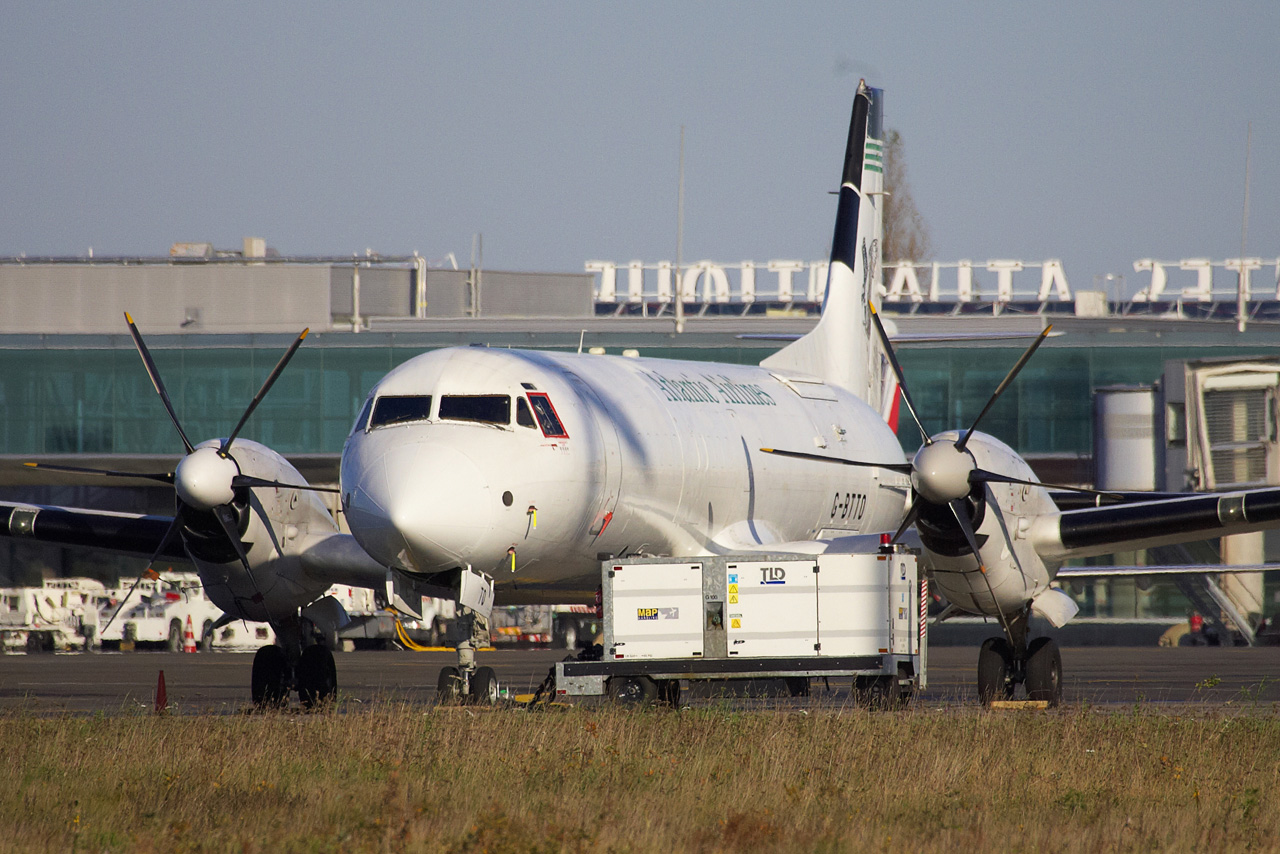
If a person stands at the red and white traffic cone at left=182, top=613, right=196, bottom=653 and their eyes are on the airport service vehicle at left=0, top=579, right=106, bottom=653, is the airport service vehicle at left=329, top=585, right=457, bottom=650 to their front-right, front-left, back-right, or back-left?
back-right

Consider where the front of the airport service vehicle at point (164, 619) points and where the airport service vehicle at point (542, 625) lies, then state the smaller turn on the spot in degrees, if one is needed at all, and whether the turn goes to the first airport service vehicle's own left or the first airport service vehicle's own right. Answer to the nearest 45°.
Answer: approximately 135° to the first airport service vehicle's own left

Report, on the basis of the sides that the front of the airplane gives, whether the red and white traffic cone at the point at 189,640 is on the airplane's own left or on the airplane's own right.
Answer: on the airplane's own right

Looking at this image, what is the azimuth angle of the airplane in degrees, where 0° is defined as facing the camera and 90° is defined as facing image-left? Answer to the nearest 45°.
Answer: approximately 45°

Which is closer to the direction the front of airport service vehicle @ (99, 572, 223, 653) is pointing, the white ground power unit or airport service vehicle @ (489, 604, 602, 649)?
the white ground power unit

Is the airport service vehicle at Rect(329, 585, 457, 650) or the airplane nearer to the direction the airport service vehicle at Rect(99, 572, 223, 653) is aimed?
the airplane

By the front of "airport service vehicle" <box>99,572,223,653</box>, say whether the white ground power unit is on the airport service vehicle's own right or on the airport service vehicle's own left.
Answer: on the airport service vehicle's own left
